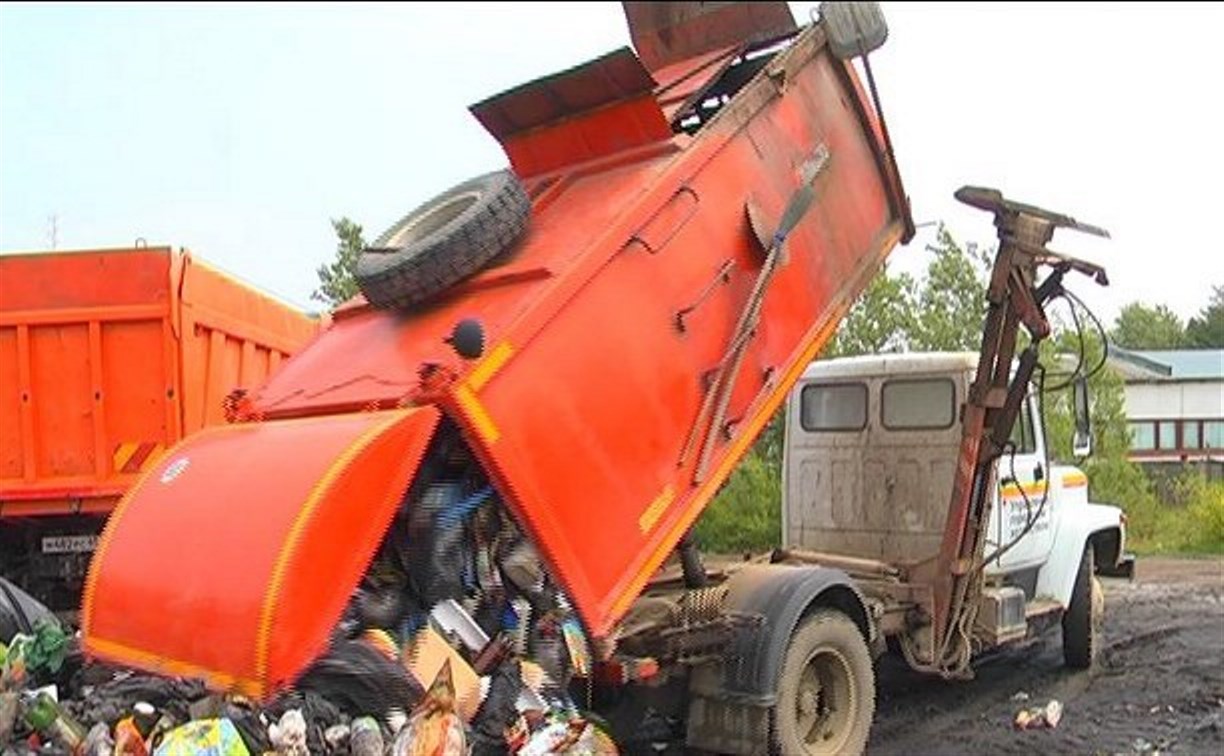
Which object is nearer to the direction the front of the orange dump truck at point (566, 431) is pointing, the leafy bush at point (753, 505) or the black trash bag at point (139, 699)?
the leafy bush

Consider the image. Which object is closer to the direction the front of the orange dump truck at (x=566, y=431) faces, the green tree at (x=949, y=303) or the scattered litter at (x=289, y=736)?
the green tree

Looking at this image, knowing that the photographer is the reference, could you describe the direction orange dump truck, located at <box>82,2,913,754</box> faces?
facing away from the viewer and to the right of the viewer

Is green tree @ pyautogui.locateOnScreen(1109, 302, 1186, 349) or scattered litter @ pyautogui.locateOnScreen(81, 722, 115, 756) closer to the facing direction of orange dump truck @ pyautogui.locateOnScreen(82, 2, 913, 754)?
the green tree

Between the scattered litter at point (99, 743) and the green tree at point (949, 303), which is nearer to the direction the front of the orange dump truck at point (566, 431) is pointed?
the green tree

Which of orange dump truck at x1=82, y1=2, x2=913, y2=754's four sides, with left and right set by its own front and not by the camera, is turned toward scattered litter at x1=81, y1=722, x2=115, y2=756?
back

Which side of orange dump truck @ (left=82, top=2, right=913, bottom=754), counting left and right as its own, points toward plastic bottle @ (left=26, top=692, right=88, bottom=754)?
back

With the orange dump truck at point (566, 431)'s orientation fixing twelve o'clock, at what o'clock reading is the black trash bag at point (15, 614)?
The black trash bag is roughly at 8 o'clock from the orange dump truck.

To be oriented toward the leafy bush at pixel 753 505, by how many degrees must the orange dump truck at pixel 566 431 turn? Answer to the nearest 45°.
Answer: approximately 45° to its left
